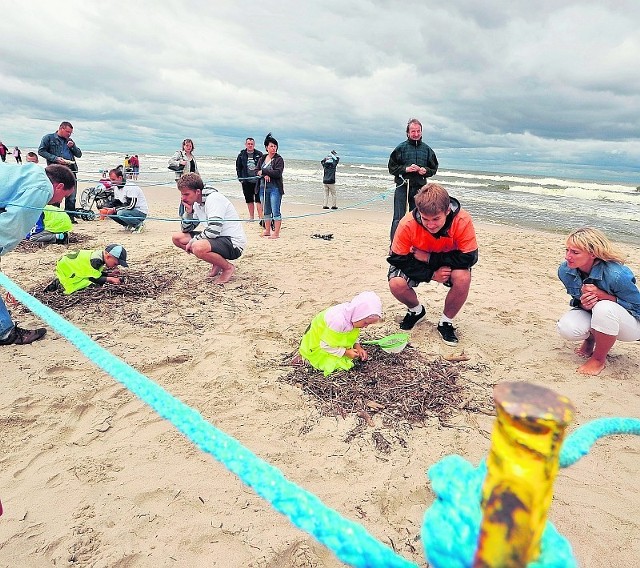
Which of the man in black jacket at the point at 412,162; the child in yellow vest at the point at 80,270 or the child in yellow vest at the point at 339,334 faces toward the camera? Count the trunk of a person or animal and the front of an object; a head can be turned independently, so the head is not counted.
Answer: the man in black jacket

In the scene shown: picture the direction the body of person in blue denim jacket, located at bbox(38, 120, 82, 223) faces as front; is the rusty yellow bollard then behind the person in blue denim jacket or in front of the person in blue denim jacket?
in front

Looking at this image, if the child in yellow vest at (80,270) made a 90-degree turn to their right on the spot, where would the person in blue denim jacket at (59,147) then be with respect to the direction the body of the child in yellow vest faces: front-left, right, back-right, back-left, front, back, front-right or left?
back

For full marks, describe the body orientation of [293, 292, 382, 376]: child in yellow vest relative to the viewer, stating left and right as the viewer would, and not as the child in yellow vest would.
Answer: facing to the right of the viewer

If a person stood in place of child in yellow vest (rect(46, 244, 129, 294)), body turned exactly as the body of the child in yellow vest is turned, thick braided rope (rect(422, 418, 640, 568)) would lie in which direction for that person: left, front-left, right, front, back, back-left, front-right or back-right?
right

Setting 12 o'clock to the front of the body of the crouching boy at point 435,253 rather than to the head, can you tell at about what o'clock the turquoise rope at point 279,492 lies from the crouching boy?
The turquoise rope is roughly at 12 o'clock from the crouching boy.

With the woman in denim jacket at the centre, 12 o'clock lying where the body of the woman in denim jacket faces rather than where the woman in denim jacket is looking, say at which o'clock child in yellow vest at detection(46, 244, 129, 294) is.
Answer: The child in yellow vest is roughly at 1 o'clock from the woman in denim jacket.

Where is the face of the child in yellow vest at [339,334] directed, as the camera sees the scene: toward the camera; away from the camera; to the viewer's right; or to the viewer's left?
to the viewer's right

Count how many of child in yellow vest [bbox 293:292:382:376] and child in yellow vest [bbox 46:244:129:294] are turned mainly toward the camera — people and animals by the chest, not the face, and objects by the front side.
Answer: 0

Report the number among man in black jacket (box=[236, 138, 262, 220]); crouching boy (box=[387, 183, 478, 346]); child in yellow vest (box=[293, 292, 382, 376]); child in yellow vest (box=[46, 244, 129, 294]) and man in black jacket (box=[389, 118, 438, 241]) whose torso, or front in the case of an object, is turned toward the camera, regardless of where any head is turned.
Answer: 3

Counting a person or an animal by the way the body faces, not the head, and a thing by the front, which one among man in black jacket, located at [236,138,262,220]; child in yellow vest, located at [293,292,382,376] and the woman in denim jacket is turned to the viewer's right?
the child in yellow vest

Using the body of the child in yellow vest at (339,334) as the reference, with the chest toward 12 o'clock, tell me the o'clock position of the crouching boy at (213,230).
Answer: The crouching boy is roughly at 8 o'clock from the child in yellow vest.

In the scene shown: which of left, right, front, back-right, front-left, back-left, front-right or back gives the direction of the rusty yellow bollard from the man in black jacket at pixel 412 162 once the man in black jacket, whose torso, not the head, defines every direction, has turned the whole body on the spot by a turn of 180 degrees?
back

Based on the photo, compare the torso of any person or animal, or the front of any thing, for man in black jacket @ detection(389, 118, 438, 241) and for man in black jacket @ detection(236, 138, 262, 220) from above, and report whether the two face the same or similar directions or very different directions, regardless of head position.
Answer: same or similar directions

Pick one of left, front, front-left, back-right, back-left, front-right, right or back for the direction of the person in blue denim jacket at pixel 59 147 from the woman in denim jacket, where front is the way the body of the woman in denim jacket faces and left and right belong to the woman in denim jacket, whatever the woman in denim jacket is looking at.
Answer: front-right

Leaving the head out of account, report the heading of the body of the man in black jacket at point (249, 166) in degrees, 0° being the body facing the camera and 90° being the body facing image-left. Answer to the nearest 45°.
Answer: approximately 0°

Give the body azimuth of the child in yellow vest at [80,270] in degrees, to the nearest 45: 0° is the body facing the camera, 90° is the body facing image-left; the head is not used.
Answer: approximately 270°

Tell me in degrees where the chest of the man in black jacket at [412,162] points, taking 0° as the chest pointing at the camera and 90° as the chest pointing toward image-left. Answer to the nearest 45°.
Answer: approximately 0°

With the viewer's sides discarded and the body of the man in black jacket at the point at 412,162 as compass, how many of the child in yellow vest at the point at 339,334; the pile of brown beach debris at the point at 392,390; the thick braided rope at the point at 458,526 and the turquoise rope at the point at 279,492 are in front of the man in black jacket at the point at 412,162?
4

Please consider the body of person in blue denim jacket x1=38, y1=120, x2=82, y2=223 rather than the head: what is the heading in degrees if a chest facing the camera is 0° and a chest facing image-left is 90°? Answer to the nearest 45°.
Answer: approximately 315°

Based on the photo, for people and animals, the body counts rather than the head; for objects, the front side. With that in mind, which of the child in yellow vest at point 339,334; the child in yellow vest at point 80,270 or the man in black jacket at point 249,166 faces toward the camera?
the man in black jacket
